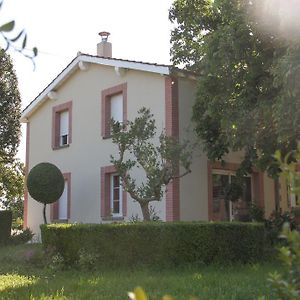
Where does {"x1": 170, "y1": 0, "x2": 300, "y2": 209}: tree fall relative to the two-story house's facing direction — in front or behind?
in front

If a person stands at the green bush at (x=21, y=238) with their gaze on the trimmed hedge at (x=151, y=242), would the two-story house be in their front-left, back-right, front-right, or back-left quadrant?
front-left

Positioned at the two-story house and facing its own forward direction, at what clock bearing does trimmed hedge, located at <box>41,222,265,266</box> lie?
The trimmed hedge is roughly at 1 o'clock from the two-story house.

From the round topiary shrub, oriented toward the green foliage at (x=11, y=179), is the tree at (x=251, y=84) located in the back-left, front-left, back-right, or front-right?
back-right
